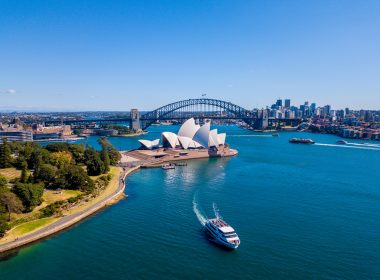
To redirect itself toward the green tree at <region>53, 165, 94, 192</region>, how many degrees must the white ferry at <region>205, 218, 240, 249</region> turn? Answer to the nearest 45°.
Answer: approximately 180°

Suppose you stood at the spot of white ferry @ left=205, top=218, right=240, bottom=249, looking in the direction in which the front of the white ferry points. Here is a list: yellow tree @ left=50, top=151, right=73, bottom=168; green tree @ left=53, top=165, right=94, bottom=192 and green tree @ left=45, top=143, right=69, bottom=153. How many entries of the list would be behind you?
3

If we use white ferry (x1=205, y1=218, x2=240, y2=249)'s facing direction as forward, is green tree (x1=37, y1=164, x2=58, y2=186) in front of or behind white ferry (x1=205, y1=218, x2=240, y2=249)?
behind

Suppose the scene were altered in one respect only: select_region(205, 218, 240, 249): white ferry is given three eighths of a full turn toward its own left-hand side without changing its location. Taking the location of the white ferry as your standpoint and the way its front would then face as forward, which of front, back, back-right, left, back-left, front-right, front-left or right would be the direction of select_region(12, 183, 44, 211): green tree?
left

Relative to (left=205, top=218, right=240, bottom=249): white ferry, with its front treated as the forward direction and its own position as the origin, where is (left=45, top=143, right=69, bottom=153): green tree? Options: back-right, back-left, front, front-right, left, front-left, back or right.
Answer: back

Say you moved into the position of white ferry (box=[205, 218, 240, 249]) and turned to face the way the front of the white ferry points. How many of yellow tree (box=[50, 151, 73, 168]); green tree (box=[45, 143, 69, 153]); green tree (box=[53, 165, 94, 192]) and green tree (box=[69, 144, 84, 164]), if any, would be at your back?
4

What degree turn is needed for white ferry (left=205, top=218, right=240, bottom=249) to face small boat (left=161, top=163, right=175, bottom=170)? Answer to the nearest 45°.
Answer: approximately 135° to its left

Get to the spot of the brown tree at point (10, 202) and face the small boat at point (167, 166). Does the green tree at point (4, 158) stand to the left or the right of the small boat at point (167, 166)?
left

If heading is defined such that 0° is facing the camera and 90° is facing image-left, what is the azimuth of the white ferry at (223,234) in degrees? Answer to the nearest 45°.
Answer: approximately 315°

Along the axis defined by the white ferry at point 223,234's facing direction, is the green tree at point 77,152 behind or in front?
behind

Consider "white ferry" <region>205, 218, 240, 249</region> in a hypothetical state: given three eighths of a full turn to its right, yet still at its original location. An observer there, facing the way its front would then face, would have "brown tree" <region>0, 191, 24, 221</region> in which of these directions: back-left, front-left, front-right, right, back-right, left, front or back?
front

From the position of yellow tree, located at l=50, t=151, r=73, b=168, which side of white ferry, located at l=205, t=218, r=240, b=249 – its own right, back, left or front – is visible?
back
